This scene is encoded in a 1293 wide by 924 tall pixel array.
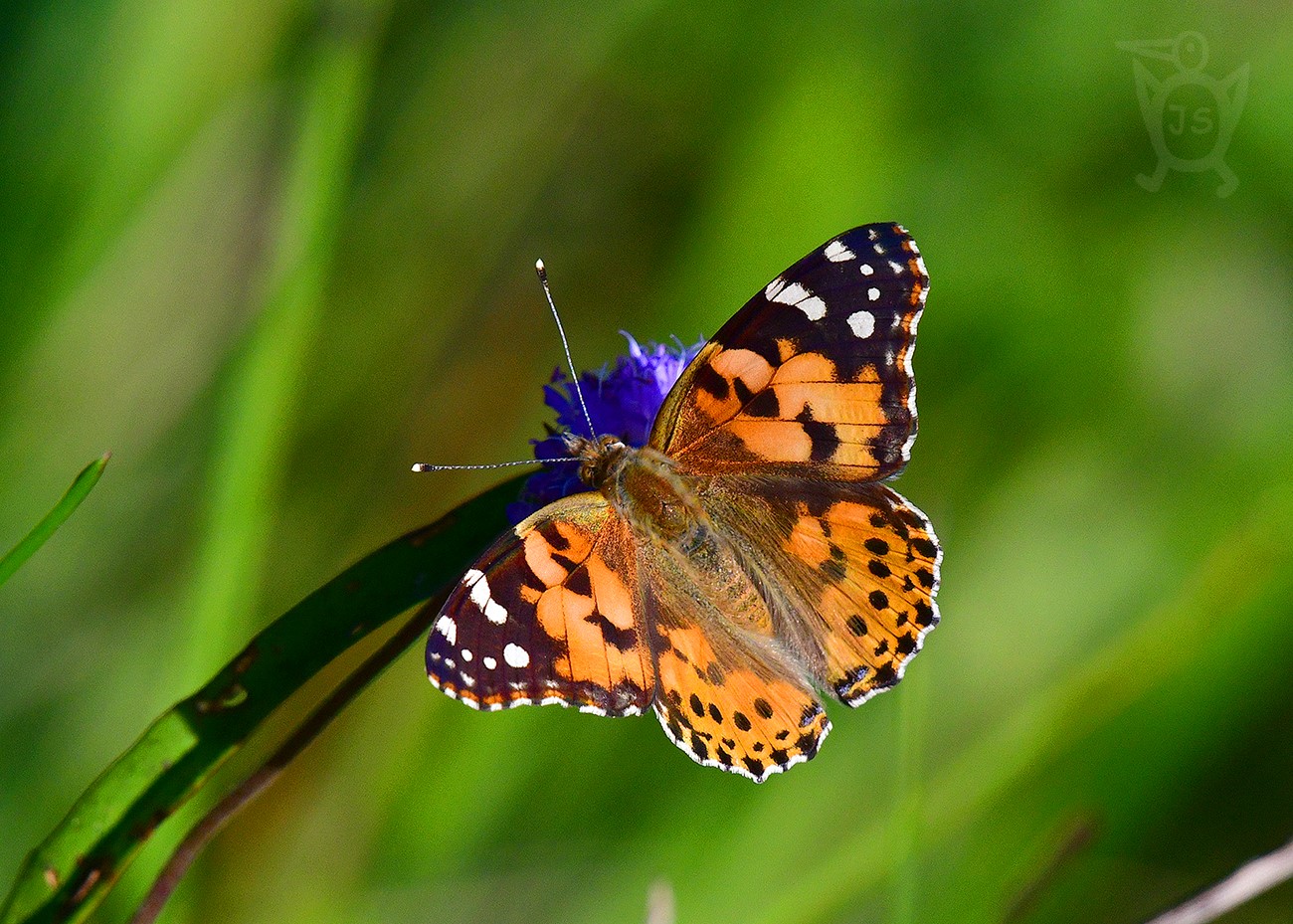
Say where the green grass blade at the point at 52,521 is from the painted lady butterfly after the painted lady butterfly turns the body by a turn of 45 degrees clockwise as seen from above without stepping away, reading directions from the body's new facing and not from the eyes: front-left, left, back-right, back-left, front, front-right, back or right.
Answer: back-left

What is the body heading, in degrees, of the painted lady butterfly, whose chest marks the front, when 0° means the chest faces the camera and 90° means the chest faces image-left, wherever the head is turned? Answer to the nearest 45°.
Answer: approximately 135°
